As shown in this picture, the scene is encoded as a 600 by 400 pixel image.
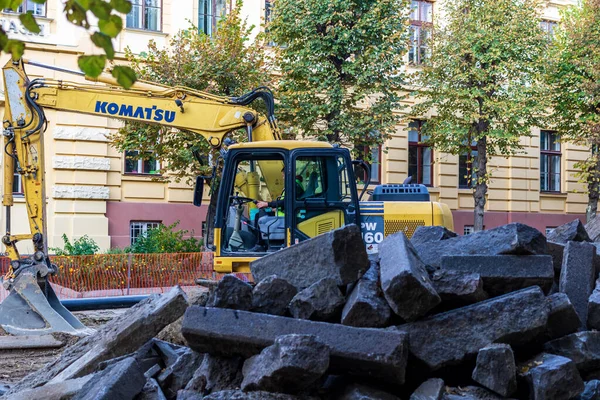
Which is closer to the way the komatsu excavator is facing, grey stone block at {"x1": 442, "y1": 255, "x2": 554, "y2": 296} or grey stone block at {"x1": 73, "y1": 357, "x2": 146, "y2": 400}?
the grey stone block at {"x1": 73, "y1": 357, "x2": 146, "y2": 400}

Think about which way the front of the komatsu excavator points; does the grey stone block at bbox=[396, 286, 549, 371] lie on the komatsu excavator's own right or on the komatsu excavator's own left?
on the komatsu excavator's own left

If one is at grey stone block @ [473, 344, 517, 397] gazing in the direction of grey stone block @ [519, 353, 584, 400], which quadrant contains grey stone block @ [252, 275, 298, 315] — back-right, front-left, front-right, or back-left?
back-left

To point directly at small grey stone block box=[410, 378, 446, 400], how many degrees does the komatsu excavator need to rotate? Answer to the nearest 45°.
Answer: approximately 90° to its left

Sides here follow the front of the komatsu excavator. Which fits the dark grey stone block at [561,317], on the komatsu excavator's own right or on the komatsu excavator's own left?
on the komatsu excavator's own left

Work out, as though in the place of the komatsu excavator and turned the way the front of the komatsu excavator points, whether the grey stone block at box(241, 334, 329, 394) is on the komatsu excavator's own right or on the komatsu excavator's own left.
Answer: on the komatsu excavator's own left

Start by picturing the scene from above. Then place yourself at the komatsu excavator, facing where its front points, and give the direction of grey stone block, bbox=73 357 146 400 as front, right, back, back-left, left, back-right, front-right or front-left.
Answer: left

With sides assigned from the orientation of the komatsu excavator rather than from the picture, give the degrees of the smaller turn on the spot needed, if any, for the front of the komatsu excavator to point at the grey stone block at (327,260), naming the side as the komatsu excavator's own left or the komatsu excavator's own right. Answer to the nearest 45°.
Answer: approximately 90° to the komatsu excavator's own left

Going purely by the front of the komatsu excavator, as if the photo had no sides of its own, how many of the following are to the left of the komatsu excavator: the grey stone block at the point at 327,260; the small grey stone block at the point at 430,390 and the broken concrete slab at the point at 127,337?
3

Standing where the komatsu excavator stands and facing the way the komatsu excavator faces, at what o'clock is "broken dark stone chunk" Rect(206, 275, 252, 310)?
The broken dark stone chunk is roughly at 9 o'clock from the komatsu excavator.

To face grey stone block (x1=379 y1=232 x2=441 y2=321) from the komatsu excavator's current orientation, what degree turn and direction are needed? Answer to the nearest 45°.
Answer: approximately 90° to its left

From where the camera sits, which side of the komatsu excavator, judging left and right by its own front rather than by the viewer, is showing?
left
